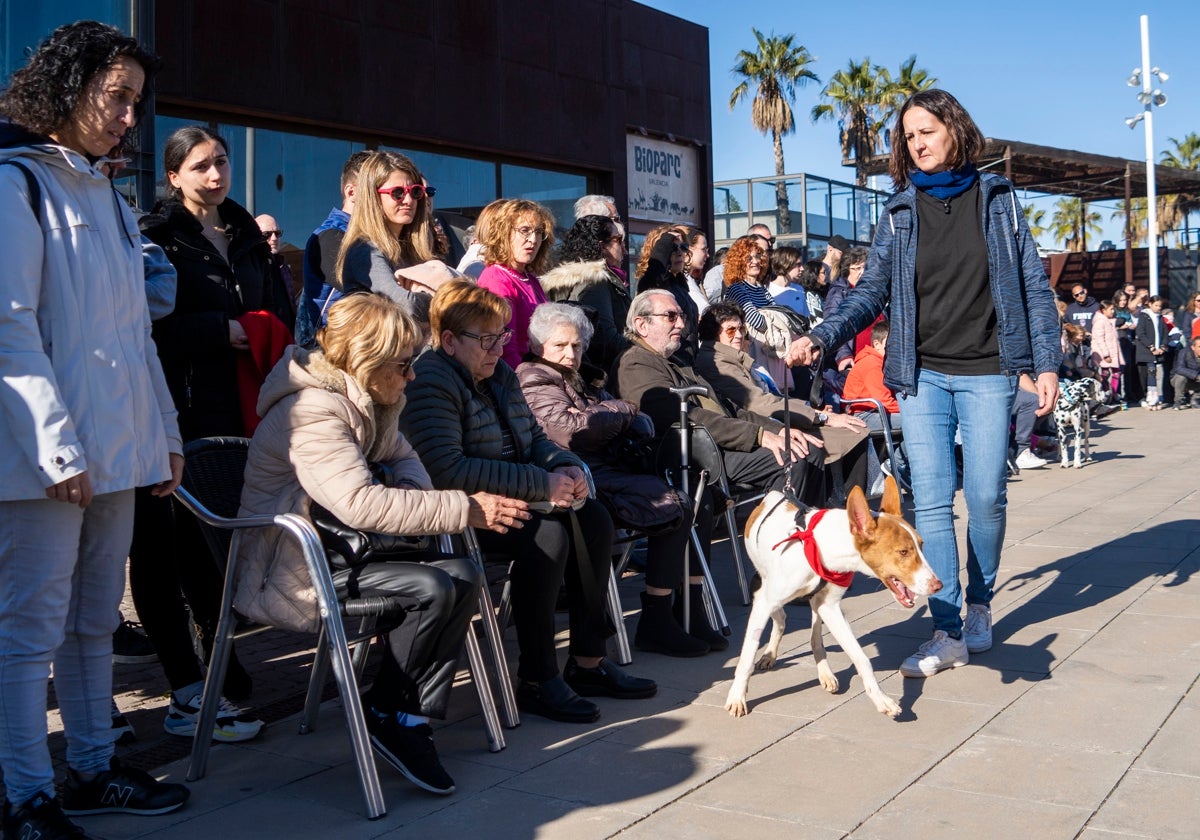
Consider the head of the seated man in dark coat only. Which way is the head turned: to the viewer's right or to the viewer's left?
to the viewer's right

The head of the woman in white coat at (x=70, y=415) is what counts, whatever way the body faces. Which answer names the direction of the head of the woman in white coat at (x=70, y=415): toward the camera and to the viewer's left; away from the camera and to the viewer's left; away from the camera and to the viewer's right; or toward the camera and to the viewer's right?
toward the camera and to the viewer's right

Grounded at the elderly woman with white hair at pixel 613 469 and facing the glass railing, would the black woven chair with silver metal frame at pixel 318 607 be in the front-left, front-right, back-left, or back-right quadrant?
back-left

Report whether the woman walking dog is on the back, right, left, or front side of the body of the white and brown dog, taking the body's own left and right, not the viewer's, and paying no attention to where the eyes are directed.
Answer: left

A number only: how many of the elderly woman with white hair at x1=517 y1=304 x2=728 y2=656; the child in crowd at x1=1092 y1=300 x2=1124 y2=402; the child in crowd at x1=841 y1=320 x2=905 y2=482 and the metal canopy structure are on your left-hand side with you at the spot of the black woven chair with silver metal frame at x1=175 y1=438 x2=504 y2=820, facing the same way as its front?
4

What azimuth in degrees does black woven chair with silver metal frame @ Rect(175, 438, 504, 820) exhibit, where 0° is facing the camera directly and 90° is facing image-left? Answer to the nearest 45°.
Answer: approximately 315°

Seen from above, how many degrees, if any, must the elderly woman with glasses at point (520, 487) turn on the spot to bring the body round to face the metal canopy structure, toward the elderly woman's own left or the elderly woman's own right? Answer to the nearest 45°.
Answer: approximately 90° to the elderly woman's own left

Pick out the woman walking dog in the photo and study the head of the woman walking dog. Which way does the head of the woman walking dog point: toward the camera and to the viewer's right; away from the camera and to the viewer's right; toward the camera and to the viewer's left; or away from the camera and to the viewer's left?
toward the camera and to the viewer's left

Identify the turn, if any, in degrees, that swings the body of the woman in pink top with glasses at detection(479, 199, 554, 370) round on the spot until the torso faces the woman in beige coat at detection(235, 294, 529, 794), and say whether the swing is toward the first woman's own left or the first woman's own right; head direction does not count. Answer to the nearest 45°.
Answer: approximately 45° to the first woman's own right
